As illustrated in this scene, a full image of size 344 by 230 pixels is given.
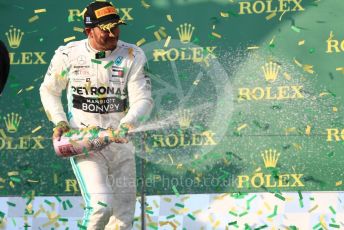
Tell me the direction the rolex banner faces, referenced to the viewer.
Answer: facing the viewer
